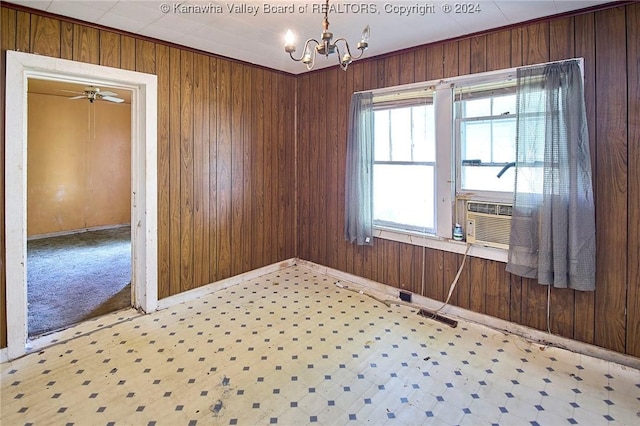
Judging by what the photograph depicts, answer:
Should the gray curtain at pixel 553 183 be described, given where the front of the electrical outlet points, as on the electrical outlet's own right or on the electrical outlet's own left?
on the electrical outlet's own left

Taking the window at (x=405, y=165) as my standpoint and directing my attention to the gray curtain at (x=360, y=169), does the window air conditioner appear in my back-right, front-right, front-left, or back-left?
back-left

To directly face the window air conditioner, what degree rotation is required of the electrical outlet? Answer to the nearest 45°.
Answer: approximately 90° to its left

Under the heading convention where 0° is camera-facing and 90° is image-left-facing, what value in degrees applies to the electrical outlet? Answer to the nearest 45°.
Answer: approximately 45°

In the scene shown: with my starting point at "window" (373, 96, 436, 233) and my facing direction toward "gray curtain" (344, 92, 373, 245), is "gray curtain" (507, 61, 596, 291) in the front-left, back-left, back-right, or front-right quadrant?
back-left
